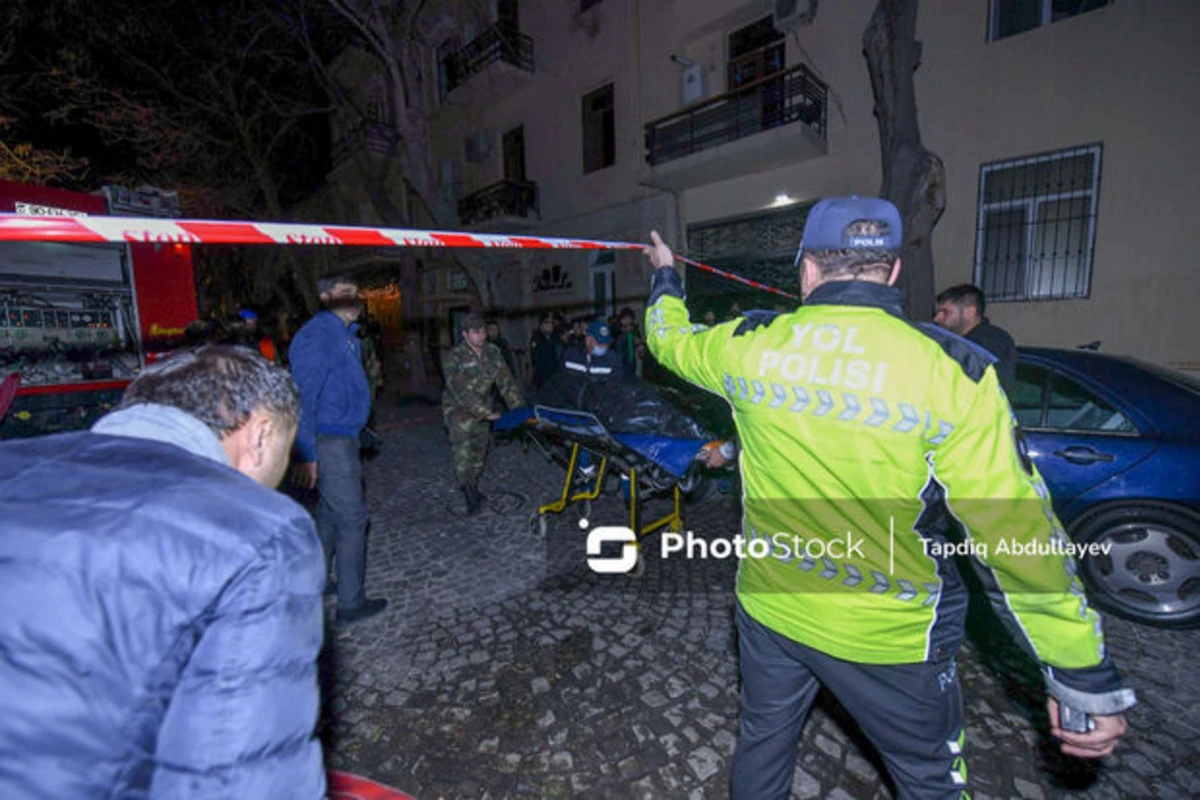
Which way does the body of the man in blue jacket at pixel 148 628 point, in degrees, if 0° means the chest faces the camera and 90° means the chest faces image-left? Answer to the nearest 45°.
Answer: approximately 225°

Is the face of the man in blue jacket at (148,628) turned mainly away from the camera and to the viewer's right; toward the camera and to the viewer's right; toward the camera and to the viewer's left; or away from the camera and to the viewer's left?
away from the camera and to the viewer's right

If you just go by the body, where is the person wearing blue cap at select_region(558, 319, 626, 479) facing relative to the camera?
toward the camera

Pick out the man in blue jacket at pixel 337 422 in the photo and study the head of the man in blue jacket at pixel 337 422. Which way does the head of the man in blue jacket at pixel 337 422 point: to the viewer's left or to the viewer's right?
to the viewer's right

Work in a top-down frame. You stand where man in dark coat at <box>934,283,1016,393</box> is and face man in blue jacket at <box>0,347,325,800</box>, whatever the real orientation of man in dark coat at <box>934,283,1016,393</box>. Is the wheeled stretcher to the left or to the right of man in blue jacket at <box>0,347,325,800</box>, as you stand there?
right

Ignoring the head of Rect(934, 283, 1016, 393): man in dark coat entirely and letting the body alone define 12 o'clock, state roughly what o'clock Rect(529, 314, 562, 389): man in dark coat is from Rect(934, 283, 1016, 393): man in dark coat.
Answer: Rect(529, 314, 562, 389): man in dark coat is roughly at 1 o'clock from Rect(934, 283, 1016, 393): man in dark coat.

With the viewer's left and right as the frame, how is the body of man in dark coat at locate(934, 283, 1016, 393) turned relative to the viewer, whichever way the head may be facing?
facing to the left of the viewer

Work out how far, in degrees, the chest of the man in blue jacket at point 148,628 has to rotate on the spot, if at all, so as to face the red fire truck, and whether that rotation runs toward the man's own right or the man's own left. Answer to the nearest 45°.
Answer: approximately 45° to the man's own left

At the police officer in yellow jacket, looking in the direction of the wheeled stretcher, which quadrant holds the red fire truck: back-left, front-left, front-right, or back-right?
front-left

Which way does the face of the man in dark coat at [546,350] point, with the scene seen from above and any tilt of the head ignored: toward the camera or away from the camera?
toward the camera

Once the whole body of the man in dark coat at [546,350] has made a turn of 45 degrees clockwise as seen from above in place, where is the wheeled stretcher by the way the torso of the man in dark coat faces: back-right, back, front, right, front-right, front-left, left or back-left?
front

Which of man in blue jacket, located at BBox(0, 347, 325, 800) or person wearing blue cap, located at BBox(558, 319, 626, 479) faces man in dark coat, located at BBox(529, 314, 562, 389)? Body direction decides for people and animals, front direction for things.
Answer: the man in blue jacket
